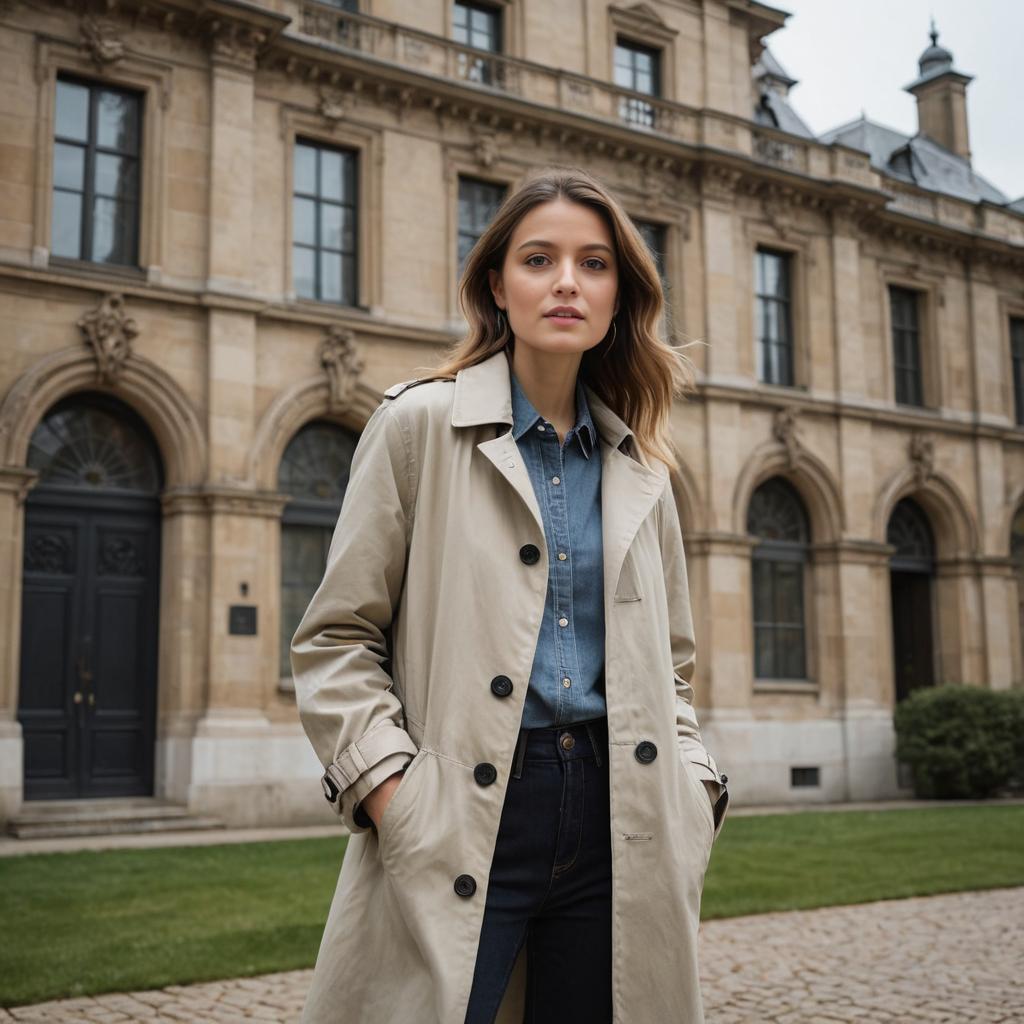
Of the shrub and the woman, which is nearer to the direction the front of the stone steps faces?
the woman

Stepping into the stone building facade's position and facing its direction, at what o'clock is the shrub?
The shrub is roughly at 10 o'clock from the stone building facade.

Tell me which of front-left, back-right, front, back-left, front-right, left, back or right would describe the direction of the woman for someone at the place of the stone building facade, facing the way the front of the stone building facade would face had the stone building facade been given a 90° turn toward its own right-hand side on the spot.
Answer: front-left

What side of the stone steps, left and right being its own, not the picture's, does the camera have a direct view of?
front

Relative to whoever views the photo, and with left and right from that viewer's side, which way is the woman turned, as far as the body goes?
facing the viewer and to the right of the viewer

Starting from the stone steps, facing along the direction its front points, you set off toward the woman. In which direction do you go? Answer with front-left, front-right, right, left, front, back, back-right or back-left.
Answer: front

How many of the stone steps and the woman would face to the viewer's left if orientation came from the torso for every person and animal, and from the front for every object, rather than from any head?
0
